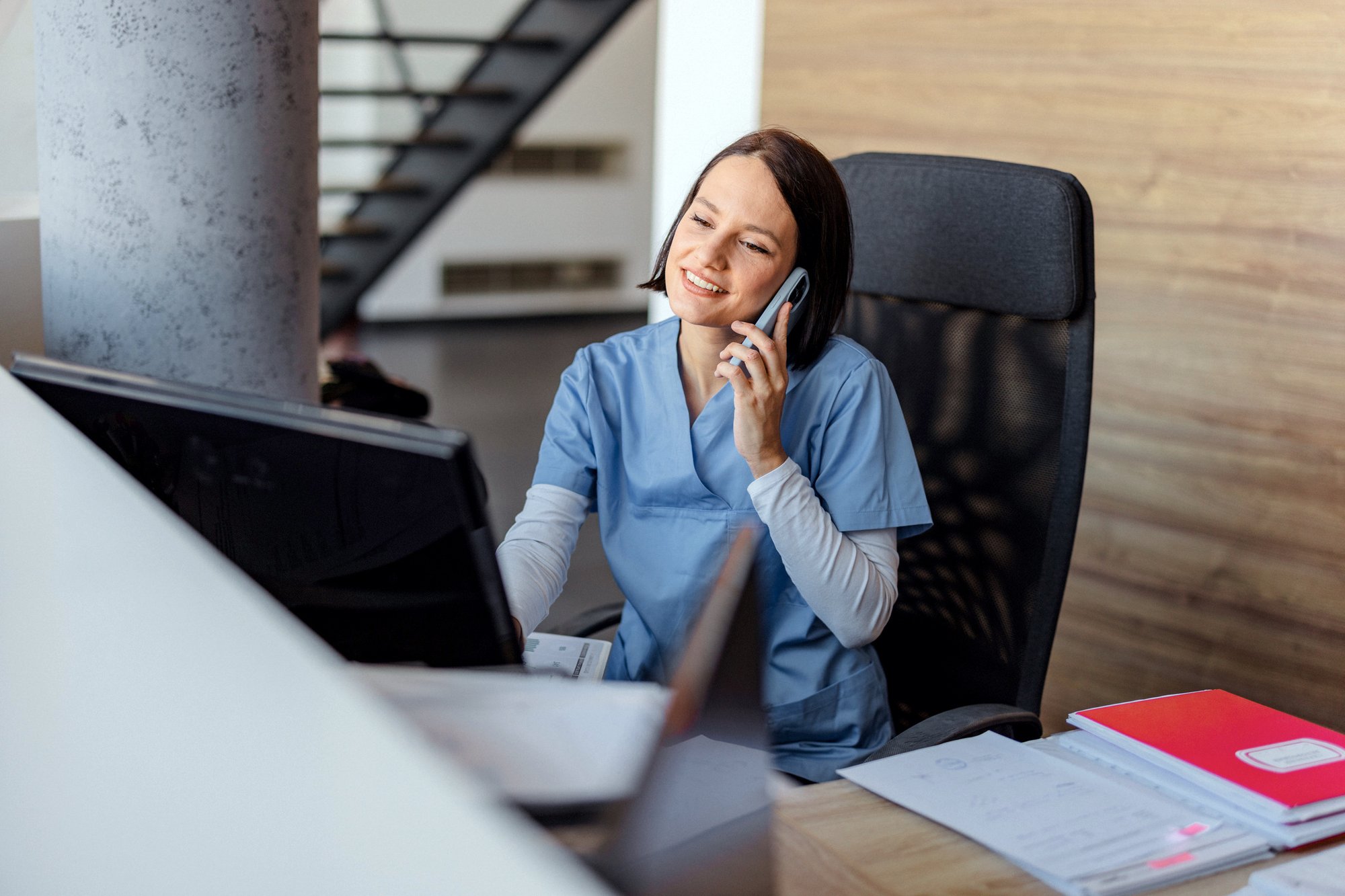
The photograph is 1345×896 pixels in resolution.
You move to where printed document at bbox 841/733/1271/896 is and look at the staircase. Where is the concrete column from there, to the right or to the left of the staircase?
left

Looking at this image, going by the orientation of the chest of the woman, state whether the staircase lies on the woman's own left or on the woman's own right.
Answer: on the woman's own right

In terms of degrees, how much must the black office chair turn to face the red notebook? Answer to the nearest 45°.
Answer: approximately 45° to its left

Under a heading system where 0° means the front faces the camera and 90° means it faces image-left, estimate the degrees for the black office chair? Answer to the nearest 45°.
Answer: approximately 45°

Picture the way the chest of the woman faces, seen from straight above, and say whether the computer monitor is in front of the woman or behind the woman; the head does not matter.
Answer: in front

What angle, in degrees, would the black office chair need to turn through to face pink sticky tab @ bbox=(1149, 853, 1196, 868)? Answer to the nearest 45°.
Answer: approximately 45° to its left

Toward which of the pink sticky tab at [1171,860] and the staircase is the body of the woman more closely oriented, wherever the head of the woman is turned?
the pink sticky tab

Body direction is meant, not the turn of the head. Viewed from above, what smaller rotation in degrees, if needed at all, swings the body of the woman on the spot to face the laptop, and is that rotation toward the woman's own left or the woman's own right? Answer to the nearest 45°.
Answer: approximately 45° to the woman's own left

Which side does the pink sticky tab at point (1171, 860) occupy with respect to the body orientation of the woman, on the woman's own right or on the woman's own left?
on the woman's own left
